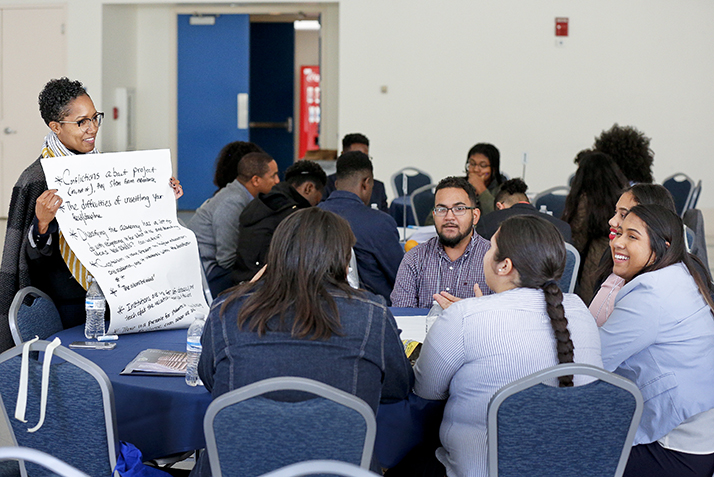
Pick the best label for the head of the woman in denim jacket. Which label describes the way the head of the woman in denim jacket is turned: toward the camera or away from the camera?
away from the camera

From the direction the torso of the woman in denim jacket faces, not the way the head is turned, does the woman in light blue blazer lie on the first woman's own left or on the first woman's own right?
on the first woman's own right

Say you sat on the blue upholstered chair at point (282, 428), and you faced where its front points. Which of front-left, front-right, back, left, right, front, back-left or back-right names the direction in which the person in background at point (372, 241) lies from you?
front

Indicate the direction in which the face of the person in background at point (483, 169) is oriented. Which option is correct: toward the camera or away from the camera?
toward the camera

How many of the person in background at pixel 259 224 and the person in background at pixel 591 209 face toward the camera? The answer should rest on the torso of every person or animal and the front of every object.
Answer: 0

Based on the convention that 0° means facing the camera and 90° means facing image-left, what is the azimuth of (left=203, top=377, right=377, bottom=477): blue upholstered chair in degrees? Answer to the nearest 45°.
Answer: approximately 180°

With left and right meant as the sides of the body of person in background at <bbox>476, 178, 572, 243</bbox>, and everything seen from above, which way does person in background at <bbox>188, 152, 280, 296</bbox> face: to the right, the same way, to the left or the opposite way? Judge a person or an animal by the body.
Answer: to the right

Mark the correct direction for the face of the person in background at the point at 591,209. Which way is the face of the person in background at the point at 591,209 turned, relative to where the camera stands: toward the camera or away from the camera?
away from the camera

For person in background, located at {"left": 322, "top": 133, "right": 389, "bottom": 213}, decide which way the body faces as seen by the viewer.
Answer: toward the camera

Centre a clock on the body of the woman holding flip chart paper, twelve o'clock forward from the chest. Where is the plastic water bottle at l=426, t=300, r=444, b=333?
The plastic water bottle is roughly at 11 o'clock from the woman holding flip chart paper.

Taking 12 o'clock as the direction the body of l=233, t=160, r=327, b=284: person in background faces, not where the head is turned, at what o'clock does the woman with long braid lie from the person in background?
The woman with long braid is roughly at 4 o'clock from the person in background.

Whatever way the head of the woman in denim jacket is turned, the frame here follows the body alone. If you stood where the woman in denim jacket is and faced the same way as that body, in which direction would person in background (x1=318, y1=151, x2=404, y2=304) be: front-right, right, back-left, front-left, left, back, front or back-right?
front

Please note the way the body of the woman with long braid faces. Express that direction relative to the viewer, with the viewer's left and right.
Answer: facing away from the viewer and to the left of the viewer

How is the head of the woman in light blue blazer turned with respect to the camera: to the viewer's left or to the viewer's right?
to the viewer's left
